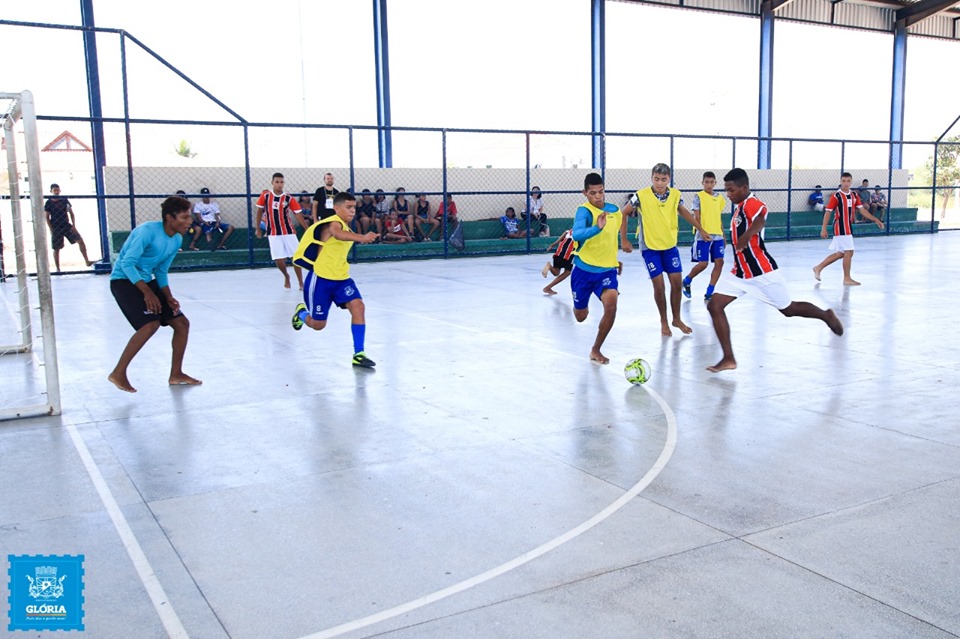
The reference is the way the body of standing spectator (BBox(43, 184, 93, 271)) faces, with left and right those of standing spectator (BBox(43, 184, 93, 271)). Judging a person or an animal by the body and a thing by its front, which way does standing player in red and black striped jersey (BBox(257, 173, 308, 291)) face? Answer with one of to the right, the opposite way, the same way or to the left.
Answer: the same way

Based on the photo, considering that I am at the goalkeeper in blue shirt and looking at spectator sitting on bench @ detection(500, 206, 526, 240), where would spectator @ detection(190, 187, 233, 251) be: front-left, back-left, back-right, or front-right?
front-left

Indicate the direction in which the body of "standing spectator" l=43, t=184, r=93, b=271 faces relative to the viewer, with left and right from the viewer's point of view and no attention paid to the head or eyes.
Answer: facing the viewer

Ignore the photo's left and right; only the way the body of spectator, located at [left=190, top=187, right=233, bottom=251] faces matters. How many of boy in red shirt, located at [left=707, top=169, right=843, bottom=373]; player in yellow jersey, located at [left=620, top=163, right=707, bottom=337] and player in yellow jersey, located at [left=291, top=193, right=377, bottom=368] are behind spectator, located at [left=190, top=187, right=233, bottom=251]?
0

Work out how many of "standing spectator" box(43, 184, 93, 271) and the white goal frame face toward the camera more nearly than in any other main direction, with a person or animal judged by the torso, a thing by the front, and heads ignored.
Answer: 1

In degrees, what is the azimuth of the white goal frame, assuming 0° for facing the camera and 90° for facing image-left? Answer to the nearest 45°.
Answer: approximately 270°

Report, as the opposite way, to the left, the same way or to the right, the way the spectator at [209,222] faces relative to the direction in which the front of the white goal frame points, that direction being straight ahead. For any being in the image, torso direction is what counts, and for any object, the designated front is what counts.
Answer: to the right

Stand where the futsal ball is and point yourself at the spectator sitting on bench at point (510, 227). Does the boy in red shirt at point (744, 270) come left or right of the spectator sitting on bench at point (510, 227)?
right

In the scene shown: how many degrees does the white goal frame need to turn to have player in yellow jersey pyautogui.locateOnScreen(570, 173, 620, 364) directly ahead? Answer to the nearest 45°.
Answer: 0° — it already faces them

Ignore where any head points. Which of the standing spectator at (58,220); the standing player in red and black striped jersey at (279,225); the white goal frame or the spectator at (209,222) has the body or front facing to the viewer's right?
the white goal frame

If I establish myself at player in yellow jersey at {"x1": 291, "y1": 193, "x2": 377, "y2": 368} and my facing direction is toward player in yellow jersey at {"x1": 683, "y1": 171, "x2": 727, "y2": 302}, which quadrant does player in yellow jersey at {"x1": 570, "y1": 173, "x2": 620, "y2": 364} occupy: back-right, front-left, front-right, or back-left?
front-right

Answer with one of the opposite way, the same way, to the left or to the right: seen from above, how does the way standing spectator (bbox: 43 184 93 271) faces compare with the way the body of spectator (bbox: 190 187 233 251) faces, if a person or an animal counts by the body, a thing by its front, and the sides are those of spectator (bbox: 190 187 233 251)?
the same way

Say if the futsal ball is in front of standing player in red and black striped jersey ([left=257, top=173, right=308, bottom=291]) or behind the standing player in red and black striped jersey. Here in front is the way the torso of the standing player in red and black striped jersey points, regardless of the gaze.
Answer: in front

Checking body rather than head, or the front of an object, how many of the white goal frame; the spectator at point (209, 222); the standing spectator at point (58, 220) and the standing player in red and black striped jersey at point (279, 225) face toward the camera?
3

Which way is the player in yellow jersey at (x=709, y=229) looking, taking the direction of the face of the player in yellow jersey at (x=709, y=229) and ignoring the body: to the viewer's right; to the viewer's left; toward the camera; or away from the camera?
toward the camera

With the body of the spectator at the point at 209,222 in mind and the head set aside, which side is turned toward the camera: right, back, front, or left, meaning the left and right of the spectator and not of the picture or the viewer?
front

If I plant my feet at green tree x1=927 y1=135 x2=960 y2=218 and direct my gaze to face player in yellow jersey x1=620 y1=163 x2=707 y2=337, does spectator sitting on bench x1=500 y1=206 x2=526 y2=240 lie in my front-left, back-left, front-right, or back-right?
front-right

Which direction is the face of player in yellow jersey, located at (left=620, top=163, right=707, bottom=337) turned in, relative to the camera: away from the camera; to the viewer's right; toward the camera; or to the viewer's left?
toward the camera

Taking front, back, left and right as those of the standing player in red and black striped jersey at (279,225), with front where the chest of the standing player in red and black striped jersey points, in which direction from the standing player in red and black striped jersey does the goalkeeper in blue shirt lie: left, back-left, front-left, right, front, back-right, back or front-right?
front

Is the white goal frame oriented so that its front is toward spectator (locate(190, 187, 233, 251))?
no

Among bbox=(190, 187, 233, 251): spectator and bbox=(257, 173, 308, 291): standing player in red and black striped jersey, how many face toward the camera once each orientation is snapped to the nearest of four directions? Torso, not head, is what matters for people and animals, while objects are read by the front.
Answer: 2
